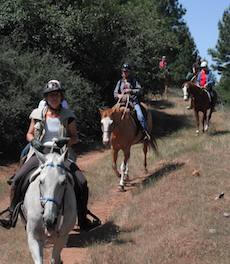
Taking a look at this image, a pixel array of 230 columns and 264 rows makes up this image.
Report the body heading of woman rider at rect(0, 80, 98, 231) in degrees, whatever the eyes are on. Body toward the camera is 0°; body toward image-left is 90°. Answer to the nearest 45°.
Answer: approximately 0°

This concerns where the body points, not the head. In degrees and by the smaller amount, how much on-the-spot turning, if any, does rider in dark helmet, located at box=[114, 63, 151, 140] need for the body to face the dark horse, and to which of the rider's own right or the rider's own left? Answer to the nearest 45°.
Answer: approximately 180°

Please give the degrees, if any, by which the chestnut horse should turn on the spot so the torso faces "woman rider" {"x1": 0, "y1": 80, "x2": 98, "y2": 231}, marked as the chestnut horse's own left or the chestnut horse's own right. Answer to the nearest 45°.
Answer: approximately 45° to the chestnut horse's own left

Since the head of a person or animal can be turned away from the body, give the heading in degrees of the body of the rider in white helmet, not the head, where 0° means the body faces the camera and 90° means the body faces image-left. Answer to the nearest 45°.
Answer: approximately 45°

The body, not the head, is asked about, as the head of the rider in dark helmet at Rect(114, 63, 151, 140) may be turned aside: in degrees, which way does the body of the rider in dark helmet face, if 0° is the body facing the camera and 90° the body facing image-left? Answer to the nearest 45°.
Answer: approximately 45°

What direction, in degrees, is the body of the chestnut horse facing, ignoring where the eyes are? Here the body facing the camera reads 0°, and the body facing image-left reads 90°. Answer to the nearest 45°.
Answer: approximately 45°

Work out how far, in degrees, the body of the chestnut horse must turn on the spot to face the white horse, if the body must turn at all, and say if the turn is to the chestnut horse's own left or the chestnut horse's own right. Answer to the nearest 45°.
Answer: approximately 45° to the chestnut horse's own left

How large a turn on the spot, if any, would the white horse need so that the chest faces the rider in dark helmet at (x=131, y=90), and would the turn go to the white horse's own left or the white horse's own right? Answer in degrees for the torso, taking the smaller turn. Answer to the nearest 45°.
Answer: approximately 180°

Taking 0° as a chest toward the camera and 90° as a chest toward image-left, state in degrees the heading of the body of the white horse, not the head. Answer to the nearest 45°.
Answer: approximately 0°
